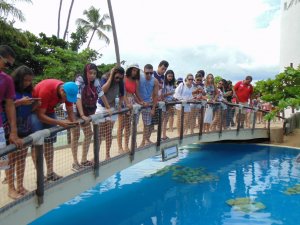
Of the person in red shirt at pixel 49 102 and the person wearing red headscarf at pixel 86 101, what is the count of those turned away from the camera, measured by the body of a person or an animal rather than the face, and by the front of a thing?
0

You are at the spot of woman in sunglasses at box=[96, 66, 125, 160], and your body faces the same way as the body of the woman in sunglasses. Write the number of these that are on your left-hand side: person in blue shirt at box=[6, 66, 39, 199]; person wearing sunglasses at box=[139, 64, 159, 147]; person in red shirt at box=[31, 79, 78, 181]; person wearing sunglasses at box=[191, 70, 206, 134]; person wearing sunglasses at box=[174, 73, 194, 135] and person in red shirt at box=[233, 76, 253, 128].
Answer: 4

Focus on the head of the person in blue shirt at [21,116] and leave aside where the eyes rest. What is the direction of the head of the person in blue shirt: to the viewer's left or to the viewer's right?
to the viewer's right

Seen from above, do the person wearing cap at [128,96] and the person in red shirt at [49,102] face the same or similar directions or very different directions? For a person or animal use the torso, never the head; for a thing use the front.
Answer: same or similar directions

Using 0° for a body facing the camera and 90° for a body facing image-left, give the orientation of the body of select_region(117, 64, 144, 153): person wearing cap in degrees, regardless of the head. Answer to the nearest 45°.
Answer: approximately 315°

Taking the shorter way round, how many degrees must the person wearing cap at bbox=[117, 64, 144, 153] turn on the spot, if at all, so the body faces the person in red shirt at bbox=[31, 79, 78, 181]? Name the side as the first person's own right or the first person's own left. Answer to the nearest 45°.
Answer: approximately 90° to the first person's own right

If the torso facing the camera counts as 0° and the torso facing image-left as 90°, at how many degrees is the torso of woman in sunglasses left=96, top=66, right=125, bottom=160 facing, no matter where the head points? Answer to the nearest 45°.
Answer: approximately 315°

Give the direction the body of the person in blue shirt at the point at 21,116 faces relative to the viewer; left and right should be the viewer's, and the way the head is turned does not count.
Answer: facing the viewer and to the right of the viewer

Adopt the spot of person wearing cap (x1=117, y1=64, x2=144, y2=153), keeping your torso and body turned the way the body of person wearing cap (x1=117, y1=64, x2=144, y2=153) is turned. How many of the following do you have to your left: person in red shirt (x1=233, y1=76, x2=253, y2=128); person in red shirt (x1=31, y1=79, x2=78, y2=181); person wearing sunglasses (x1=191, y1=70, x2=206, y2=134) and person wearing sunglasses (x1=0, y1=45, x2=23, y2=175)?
2

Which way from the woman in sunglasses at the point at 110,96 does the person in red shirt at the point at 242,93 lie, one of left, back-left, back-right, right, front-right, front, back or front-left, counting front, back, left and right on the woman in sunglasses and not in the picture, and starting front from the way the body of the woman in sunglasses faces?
left

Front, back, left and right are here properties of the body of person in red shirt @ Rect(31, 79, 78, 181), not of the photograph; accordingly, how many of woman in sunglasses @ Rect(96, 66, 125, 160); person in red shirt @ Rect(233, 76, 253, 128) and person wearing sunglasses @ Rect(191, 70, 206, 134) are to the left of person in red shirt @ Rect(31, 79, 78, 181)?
3

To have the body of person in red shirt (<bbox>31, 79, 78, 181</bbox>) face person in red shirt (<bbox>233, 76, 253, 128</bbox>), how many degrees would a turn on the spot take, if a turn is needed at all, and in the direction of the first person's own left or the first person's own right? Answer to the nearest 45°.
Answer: approximately 90° to the first person's own left

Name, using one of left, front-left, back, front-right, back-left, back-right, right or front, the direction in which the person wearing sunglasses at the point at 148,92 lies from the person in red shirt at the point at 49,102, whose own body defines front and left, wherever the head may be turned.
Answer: left

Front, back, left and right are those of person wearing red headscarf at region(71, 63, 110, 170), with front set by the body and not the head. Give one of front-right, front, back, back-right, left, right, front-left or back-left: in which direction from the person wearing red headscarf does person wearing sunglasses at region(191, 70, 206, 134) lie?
left
